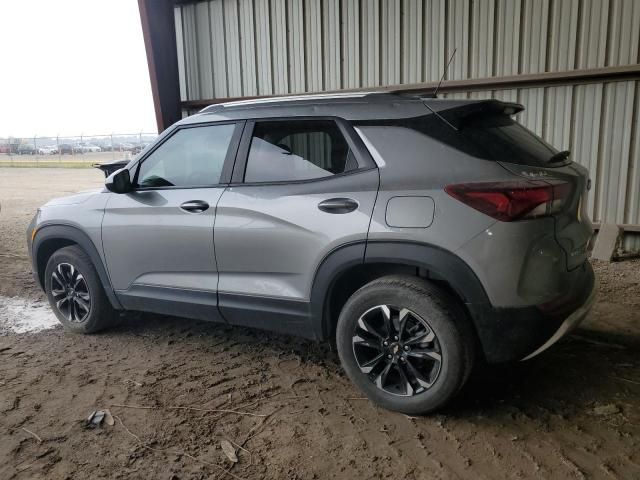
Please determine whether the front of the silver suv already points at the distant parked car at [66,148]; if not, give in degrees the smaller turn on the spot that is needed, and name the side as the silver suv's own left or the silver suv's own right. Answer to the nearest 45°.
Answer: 0° — it already faces it

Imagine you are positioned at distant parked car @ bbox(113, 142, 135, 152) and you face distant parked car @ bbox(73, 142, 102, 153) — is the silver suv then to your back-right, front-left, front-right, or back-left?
back-left

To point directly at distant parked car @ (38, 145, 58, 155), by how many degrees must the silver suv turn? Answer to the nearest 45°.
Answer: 0° — it already faces it

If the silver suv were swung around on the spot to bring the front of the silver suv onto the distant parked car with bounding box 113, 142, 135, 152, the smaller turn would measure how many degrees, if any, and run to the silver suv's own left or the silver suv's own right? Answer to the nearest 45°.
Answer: approximately 45° to the silver suv's own right

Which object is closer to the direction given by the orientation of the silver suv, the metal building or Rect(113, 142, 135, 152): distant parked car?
the distant parked car

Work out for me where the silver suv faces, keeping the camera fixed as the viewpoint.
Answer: facing away from the viewer and to the left of the viewer

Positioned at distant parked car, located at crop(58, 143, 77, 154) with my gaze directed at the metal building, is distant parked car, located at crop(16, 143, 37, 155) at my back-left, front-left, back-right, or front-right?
back-right

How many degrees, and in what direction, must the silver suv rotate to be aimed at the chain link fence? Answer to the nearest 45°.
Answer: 0° — it already faces it

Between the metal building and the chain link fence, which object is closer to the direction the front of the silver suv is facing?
the chain link fence
